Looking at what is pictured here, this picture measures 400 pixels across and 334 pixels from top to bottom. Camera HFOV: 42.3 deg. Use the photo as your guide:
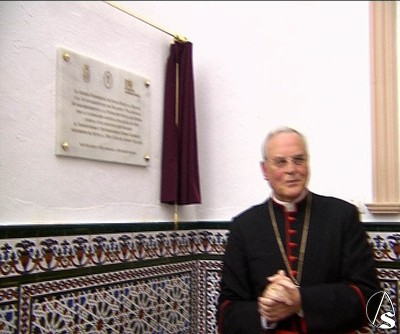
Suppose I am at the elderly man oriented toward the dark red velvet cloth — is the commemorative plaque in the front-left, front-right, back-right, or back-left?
front-left

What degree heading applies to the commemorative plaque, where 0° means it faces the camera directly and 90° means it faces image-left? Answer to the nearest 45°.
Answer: approximately 315°

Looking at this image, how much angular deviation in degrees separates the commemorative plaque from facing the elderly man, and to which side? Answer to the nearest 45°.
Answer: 0° — it already faces them

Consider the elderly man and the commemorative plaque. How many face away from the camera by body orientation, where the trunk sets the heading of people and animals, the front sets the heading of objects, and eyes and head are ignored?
0

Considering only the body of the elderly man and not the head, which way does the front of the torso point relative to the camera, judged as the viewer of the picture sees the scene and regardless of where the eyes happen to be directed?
toward the camera

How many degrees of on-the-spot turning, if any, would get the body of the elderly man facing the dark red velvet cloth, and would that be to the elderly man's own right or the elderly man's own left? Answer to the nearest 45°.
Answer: approximately 135° to the elderly man's own right

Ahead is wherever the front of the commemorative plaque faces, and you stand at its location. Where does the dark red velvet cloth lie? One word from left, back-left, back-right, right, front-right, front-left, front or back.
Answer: left

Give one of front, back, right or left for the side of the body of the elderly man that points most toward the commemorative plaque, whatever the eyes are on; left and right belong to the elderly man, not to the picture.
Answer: right
